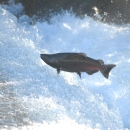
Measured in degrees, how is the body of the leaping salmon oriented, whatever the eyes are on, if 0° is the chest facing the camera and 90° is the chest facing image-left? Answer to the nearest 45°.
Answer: approximately 90°
